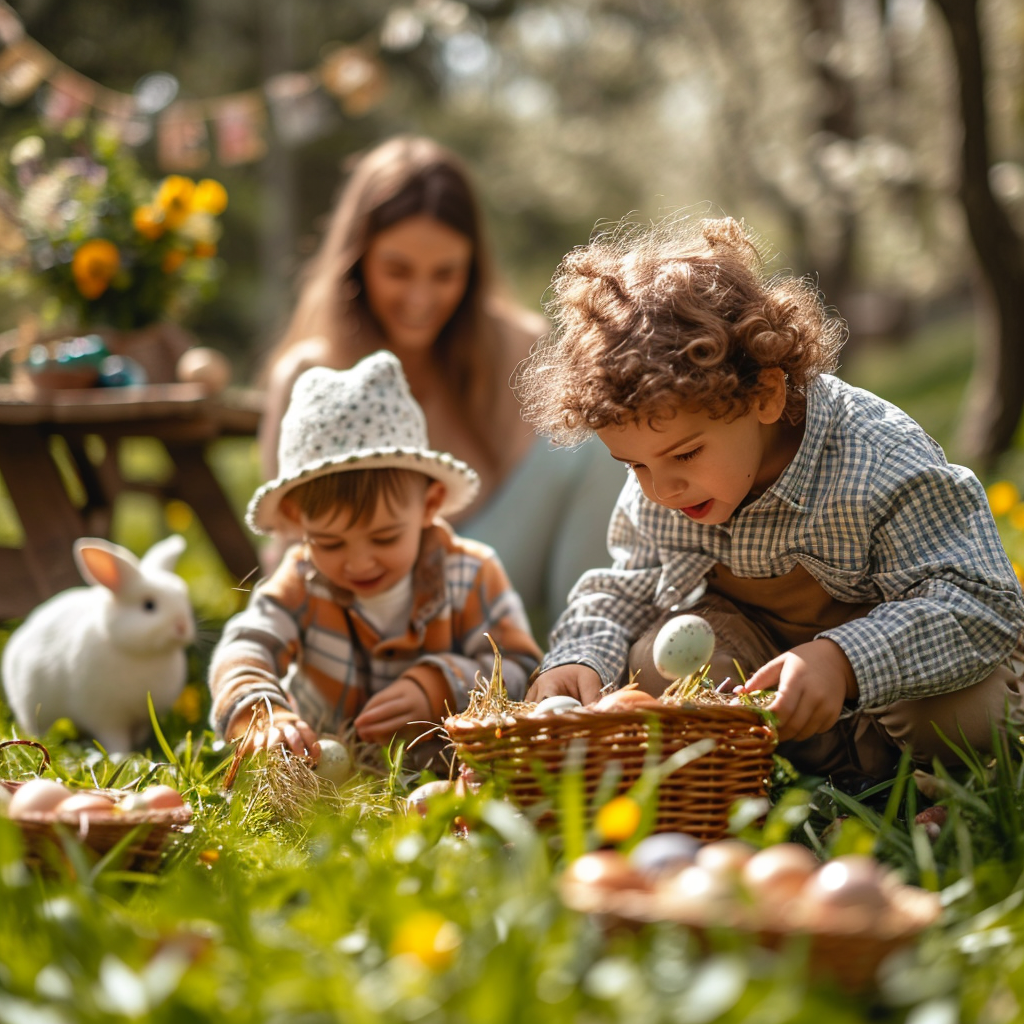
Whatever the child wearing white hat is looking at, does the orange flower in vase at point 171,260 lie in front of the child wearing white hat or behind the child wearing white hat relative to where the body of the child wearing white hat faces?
behind

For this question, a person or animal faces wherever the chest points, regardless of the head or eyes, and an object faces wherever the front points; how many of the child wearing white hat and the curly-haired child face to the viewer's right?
0

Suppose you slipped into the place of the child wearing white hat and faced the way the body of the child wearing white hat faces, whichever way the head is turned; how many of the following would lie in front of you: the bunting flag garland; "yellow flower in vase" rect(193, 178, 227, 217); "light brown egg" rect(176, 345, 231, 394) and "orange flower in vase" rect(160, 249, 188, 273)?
0

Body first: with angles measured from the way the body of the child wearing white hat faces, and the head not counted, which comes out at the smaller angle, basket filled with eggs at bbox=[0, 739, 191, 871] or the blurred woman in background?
the basket filled with eggs

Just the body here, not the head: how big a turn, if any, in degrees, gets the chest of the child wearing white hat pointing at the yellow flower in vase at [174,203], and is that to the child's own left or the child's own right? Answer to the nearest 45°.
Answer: approximately 180°

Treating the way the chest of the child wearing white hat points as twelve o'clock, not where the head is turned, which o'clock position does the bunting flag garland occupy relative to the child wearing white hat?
The bunting flag garland is roughly at 6 o'clock from the child wearing white hat.

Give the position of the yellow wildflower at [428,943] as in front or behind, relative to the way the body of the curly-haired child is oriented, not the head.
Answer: in front

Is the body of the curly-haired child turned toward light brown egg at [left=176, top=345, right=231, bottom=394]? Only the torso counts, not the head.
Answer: no

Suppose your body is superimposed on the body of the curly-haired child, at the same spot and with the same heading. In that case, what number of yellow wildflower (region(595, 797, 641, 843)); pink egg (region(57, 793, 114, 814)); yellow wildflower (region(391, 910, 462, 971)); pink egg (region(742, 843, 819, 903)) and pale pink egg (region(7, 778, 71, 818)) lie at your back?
0

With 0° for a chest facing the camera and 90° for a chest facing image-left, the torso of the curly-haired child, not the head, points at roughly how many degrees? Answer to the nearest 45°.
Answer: approximately 45°

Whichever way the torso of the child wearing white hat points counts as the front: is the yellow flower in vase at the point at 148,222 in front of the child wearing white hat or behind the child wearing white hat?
behind

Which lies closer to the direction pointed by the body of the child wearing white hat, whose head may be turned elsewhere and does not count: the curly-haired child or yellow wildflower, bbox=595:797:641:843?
the yellow wildflower

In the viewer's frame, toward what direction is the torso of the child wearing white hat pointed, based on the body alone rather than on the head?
toward the camera

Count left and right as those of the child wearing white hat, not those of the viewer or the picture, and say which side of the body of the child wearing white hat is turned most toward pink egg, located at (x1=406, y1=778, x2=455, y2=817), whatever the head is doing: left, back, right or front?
front

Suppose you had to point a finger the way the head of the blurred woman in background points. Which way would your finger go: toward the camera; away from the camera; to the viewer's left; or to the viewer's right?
toward the camera

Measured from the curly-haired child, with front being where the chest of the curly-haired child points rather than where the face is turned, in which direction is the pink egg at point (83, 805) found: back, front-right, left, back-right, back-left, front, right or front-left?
front

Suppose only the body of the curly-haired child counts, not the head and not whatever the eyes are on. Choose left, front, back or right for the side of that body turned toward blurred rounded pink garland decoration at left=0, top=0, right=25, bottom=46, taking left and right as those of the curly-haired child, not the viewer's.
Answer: right

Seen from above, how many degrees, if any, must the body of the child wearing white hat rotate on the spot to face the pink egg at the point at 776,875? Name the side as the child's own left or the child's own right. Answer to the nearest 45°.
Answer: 0° — they already face it
